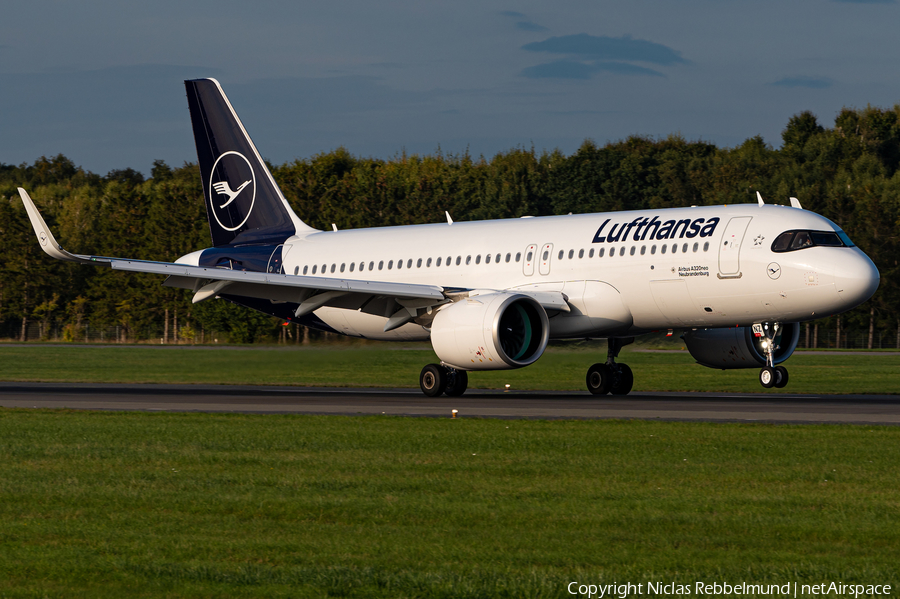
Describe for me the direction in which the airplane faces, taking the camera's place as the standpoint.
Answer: facing the viewer and to the right of the viewer
